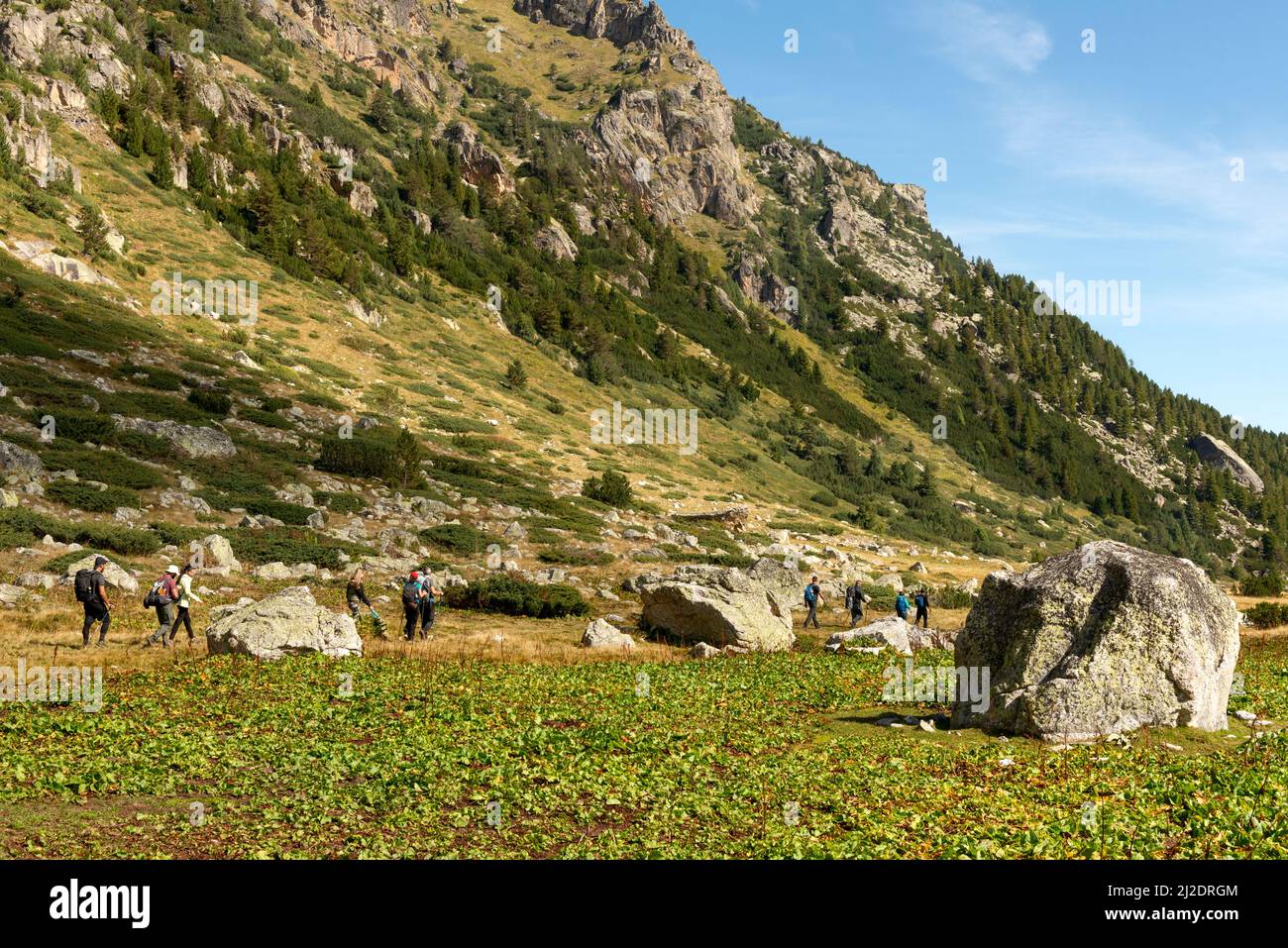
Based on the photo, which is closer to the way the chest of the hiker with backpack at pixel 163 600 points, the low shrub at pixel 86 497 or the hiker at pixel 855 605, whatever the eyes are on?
the hiker

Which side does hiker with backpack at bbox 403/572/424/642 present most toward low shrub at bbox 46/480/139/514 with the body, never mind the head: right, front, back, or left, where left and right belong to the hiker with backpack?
left

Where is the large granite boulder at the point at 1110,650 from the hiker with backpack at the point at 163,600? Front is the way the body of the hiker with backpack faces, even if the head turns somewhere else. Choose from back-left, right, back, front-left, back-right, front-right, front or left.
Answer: front-right

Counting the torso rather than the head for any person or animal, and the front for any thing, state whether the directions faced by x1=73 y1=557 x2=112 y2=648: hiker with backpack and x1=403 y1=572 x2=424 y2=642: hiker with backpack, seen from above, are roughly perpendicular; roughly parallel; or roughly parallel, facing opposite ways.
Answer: roughly parallel

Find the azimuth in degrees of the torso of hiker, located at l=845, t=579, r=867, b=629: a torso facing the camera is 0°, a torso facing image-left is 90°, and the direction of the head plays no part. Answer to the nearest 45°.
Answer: approximately 225°

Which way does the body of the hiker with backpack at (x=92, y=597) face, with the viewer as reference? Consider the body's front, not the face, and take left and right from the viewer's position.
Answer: facing away from the viewer and to the right of the viewer

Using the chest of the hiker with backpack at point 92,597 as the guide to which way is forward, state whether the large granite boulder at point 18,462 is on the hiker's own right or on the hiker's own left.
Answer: on the hiker's own left

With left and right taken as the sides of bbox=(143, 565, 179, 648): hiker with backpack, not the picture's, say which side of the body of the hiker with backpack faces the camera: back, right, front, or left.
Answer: right

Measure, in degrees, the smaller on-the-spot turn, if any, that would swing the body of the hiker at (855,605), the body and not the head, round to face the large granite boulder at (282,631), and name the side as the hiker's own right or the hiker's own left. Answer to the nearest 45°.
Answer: approximately 180°

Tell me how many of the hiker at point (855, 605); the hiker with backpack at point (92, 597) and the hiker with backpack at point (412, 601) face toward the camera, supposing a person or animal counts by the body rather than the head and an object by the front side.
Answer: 0
